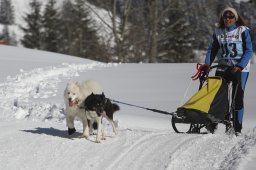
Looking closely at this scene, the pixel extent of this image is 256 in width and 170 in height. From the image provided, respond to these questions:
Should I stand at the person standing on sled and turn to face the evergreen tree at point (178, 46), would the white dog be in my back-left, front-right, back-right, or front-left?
back-left

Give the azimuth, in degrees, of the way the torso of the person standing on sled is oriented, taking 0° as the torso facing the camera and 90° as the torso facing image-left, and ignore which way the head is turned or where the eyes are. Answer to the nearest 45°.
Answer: approximately 45°

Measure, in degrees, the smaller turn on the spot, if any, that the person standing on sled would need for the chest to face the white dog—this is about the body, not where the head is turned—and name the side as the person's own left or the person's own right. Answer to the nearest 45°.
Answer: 0° — they already face it

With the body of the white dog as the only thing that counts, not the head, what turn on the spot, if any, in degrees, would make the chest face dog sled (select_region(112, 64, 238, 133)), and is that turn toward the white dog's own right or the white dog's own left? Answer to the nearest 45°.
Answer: approximately 135° to the white dog's own left

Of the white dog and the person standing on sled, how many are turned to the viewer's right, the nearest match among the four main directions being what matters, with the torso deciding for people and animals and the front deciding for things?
0

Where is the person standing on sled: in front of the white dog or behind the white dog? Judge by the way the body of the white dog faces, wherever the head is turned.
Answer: behind

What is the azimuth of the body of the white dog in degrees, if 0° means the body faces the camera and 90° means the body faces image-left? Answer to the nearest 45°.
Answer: approximately 45°

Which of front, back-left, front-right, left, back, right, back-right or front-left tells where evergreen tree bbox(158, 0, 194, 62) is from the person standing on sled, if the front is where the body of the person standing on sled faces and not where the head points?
back-right

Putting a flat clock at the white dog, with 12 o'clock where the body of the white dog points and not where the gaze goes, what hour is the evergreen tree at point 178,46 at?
The evergreen tree is roughly at 5 o'clock from the white dog.
